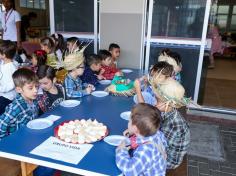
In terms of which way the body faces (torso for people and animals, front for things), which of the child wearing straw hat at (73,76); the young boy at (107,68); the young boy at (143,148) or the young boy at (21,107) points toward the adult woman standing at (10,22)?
the young boy at (143,148)

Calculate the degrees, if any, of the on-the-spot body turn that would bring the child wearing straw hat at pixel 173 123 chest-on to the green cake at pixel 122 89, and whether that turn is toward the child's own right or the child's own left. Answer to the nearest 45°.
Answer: approximately 45° to the child's own right

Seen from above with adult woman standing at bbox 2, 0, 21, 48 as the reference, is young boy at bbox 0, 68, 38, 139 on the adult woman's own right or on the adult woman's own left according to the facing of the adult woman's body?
on the adult woman's own left

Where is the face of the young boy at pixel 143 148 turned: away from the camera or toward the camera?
away from the camera

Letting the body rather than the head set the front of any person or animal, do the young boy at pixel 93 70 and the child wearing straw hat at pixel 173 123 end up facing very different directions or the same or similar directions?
very different directions

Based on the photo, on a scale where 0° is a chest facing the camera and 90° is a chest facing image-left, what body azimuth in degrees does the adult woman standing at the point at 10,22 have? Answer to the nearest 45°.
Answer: approximately 45°

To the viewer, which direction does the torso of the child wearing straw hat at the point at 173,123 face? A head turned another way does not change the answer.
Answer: to the viewer's left

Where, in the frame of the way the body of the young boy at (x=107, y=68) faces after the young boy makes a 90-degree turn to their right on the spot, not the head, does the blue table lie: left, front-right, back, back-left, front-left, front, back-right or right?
front-left

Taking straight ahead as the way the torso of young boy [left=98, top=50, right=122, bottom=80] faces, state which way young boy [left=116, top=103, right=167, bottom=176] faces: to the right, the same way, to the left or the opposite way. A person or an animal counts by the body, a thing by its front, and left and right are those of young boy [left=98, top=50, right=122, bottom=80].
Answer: the opposite way

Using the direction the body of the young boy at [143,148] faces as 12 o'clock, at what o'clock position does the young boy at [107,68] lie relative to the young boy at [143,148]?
the young boy at [107,68] is roughly at 1 o'clock from the young boy at [143,148].

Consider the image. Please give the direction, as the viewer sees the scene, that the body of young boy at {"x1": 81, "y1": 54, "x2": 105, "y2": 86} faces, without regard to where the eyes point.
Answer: to the viewer's right

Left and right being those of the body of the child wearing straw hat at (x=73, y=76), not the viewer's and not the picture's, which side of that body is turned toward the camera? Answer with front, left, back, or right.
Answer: right

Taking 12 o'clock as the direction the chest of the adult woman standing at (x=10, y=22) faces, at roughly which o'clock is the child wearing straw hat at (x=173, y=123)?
The child wearing straw hat is roughly at 10 o'clock from the adult woman standing.

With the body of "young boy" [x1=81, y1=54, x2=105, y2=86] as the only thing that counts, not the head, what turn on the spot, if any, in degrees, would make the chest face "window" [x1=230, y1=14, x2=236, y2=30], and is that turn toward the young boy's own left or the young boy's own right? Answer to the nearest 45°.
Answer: approximately 45° to the young boy's own left

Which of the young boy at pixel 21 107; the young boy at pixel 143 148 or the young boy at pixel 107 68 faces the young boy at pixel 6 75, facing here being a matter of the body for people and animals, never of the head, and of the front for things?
the young boy at pixel 143 148

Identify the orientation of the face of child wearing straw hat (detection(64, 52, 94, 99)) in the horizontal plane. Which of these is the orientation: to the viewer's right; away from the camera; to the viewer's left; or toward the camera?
to the viewer's right

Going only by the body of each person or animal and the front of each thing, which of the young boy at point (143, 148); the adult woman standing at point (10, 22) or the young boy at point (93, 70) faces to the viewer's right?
the young boy at point (93, 70)
